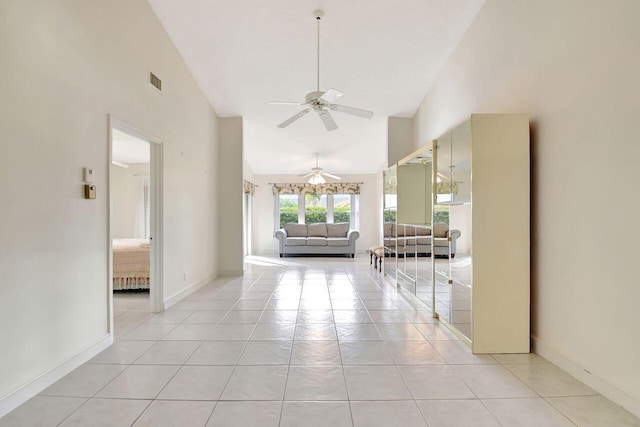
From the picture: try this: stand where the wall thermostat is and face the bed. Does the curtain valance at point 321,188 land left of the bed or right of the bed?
right

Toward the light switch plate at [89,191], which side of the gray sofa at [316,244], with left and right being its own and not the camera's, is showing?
front

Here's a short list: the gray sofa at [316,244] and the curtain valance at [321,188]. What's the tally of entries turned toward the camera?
2

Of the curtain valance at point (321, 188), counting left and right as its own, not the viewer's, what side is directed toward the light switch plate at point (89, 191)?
front

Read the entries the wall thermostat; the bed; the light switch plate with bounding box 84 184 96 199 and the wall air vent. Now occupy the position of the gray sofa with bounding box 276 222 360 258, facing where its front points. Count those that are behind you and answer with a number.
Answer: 0

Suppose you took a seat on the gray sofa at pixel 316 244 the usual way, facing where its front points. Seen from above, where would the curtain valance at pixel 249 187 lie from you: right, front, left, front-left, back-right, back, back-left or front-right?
right

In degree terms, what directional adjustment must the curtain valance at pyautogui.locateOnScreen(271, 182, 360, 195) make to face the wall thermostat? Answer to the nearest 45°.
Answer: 0° — it already faces it

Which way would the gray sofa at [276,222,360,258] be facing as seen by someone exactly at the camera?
facing the viewer

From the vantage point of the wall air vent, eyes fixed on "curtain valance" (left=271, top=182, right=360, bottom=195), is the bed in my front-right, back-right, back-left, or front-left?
front-left

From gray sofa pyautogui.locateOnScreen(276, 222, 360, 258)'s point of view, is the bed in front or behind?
in front

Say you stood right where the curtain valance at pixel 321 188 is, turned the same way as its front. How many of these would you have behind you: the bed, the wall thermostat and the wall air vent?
0

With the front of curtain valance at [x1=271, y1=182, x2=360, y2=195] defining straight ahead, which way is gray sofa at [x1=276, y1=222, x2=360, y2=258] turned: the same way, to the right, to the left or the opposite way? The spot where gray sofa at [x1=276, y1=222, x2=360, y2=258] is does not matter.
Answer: the same way

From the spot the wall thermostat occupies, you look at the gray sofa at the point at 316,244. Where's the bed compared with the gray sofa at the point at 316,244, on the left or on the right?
left
